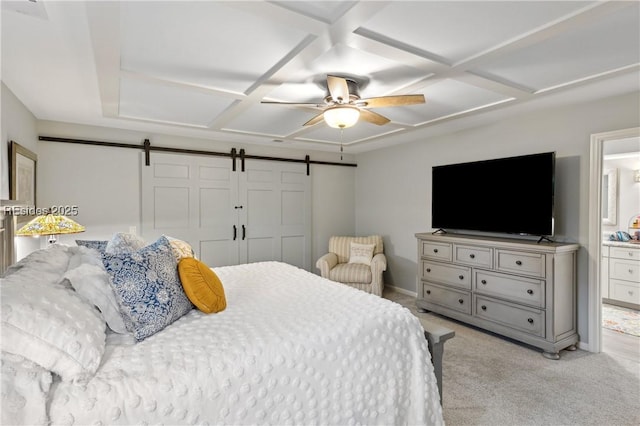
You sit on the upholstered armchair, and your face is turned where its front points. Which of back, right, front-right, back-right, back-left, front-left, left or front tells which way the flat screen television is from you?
front-left

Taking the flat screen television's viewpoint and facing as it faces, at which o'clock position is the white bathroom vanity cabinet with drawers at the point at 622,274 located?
The white bathroom vanity cabinet with drawers is roughly at 6 o'clock from the flat screen television.

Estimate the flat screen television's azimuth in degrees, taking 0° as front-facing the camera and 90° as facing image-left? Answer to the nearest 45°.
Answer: approximately 45°

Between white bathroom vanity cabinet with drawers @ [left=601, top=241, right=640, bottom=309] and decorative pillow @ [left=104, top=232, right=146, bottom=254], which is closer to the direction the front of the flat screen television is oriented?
the decorative pillow

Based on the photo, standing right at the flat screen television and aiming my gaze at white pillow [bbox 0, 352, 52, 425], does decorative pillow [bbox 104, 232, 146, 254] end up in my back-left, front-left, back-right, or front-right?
front-right

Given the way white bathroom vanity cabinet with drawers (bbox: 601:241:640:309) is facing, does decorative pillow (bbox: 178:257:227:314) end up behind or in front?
in front

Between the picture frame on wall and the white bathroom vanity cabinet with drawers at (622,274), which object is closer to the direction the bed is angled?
the white bathroom vanity cabinet with drawers

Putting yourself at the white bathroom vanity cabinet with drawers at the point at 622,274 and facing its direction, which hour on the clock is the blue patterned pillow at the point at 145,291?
The blue patterned pillow is roughly at 11 o'clock from the white bathroom vanity cabinet with drawers.

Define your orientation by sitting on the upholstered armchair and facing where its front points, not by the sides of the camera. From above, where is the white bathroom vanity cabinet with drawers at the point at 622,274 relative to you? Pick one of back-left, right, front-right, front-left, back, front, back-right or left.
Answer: left

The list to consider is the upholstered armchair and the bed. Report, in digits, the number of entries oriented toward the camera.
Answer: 1

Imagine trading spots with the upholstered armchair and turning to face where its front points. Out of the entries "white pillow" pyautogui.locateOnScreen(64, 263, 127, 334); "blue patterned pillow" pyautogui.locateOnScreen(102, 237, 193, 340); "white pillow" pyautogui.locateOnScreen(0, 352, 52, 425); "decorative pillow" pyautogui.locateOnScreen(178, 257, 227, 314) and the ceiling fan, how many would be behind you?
0

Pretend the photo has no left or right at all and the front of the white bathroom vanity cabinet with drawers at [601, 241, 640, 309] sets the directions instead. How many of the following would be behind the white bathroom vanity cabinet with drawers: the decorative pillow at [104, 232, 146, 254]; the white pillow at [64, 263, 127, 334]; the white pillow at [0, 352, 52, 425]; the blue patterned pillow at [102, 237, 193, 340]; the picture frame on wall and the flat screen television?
0

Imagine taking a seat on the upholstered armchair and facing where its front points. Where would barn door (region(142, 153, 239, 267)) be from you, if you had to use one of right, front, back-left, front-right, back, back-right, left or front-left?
right

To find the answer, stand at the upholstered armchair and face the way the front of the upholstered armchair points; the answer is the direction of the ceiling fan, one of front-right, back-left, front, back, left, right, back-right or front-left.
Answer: front

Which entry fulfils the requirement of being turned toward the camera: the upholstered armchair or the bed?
the upholstered armchair

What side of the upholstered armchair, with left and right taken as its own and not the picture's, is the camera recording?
front

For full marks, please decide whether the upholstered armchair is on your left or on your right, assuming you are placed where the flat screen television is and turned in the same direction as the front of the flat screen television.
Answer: on your right

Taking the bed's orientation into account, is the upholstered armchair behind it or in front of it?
in front

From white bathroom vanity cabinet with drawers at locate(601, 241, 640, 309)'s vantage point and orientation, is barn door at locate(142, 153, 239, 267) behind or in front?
in front

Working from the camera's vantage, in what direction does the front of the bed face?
facing away from the viewer and to the right of the viewer
